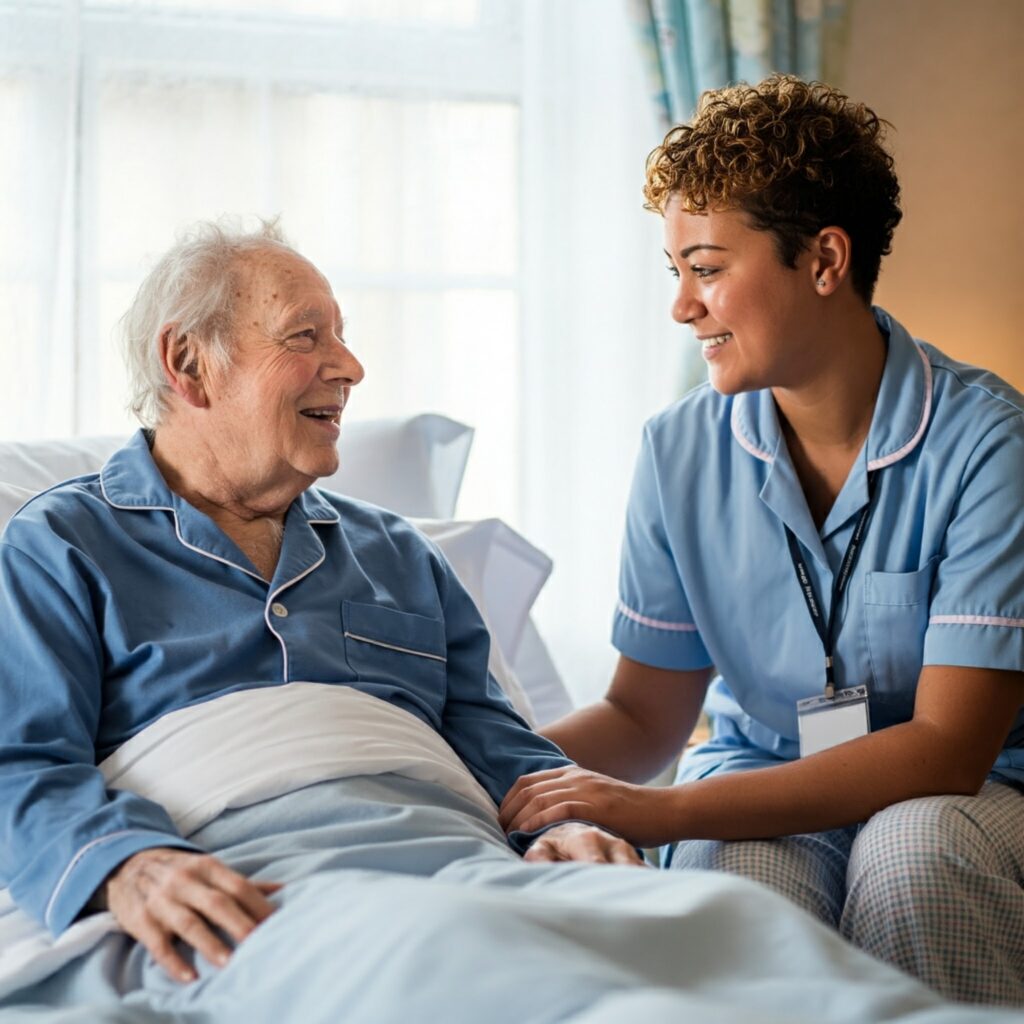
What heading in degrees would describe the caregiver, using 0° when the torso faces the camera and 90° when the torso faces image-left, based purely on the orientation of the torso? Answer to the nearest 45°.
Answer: approximately 45°

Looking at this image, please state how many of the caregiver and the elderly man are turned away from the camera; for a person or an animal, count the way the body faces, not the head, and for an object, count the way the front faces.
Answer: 0

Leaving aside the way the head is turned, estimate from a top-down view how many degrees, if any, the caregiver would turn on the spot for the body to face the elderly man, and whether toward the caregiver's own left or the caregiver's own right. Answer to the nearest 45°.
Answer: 0° — they already face them

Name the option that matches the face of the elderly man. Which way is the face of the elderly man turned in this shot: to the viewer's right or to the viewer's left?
to the viewer's right

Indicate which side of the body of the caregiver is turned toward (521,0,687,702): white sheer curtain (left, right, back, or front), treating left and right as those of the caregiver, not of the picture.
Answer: right

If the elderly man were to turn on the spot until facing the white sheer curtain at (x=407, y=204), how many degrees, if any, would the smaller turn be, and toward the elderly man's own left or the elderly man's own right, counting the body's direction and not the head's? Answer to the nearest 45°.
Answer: approximately 135° to the elderly man's own left

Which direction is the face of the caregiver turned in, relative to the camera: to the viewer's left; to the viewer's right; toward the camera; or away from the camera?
to the viewer's left

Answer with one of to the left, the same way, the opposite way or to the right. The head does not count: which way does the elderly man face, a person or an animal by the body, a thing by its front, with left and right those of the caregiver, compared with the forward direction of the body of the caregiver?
to the left

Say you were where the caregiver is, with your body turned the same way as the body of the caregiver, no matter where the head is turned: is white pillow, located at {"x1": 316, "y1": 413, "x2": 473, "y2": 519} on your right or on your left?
on your right

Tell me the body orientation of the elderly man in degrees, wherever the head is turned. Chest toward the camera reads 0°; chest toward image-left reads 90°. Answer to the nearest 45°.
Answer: approximately 315°
